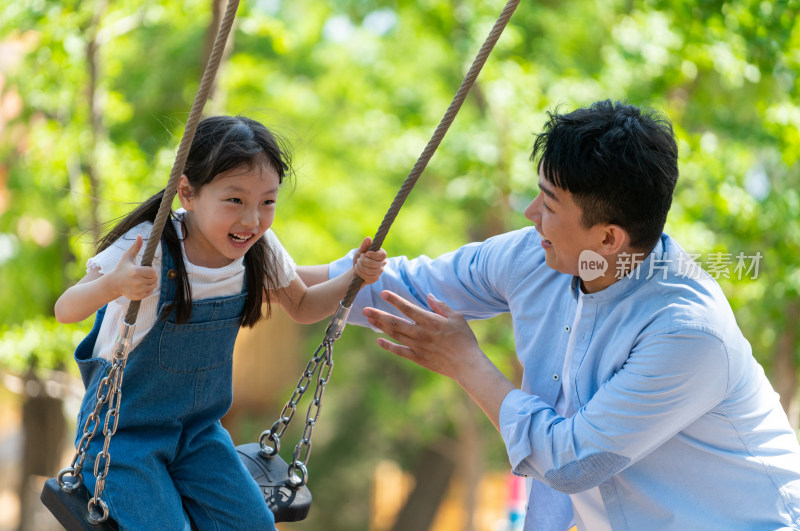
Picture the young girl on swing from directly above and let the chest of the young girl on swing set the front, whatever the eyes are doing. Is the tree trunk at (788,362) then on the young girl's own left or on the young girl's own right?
on the young girl's own left

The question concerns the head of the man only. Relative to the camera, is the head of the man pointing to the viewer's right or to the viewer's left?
to the viewer's left

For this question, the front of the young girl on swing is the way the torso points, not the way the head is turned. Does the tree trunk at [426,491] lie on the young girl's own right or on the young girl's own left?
on the young girl's own left

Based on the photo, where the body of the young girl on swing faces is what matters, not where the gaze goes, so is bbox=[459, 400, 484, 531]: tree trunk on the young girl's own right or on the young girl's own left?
on the young girl's own left

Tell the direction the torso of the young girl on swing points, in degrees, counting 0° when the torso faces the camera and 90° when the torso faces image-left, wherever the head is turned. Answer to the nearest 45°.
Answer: approximately 315°

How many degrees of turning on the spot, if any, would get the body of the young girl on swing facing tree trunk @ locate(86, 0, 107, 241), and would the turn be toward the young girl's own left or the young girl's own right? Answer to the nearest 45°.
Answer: approximately 135° to the young girl's own left

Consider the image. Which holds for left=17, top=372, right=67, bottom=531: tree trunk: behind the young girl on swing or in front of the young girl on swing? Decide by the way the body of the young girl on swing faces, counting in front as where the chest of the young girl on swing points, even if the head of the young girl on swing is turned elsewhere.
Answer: behind
